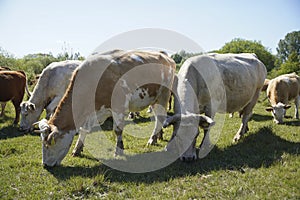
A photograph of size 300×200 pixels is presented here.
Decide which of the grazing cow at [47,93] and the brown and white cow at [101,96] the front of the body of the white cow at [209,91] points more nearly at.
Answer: the brown and white cow

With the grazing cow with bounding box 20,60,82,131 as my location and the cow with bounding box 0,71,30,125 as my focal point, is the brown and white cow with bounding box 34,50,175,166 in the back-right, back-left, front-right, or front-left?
back-left

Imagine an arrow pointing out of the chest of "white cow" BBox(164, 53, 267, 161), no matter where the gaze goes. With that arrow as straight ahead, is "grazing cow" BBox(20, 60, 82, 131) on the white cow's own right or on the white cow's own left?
on the white cow's own right

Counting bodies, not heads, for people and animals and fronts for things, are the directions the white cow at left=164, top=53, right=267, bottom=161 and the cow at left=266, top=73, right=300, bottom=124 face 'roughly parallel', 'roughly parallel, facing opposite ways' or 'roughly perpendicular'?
roughly parallel

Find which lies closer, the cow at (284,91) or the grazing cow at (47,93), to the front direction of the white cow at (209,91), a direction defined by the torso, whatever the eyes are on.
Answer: the grazing cow

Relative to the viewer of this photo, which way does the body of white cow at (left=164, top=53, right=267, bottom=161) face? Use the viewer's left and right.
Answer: facing the viewer and to the left of the viewer

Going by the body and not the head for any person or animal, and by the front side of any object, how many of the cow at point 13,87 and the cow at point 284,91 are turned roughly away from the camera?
0
